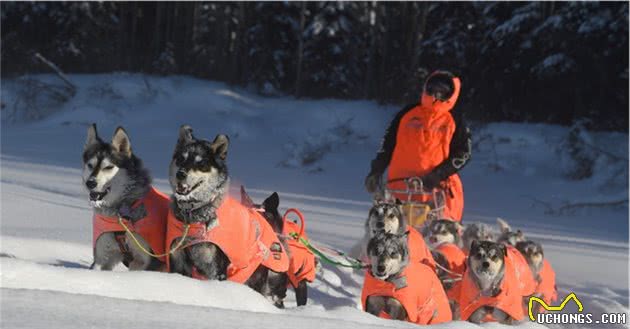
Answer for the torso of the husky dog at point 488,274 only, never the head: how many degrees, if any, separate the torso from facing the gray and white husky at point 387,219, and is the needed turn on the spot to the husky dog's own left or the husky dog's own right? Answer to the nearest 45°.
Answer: approximately 135° to the husky dog's own right

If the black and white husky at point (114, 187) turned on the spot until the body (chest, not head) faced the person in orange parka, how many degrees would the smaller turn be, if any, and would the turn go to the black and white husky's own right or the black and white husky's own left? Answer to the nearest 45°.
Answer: approximately 180°

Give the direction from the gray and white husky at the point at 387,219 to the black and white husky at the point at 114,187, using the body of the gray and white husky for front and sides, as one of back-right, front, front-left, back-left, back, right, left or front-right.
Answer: front

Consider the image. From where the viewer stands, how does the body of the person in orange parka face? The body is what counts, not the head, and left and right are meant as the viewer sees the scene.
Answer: facing the viewer

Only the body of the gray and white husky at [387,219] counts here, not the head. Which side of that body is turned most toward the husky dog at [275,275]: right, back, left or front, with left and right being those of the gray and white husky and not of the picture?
front

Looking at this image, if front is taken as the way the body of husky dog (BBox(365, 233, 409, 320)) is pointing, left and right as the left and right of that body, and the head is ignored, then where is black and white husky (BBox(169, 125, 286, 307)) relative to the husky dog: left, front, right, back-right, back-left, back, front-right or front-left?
front

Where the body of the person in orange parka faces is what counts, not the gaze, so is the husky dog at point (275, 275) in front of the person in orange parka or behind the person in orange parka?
in front

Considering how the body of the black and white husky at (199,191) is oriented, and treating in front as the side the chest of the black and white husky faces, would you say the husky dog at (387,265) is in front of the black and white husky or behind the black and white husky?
behind

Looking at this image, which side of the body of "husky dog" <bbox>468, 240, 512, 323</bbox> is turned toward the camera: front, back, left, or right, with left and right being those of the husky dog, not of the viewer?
front

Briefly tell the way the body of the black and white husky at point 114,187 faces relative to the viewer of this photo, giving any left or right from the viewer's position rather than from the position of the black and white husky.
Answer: facing the viewer and to the left of the viewer

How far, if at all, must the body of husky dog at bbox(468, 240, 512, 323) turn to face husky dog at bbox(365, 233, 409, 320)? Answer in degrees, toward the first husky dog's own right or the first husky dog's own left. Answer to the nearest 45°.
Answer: approximately 45° to the first husky dog's own right

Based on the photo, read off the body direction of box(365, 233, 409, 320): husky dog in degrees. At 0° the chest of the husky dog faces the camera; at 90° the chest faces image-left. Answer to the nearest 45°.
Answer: approximately 45°

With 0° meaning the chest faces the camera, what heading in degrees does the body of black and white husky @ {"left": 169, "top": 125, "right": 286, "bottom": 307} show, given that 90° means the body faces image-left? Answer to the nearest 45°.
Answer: approximately 45°

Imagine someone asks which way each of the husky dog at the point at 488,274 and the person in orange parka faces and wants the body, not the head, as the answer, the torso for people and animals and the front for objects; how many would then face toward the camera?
2

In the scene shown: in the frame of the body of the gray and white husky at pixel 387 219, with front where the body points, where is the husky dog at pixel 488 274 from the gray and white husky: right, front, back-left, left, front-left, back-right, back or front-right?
left

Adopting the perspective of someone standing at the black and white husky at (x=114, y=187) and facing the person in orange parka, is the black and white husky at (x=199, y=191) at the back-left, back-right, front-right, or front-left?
front-right

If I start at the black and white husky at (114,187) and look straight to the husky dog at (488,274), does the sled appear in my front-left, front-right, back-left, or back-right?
front-left
